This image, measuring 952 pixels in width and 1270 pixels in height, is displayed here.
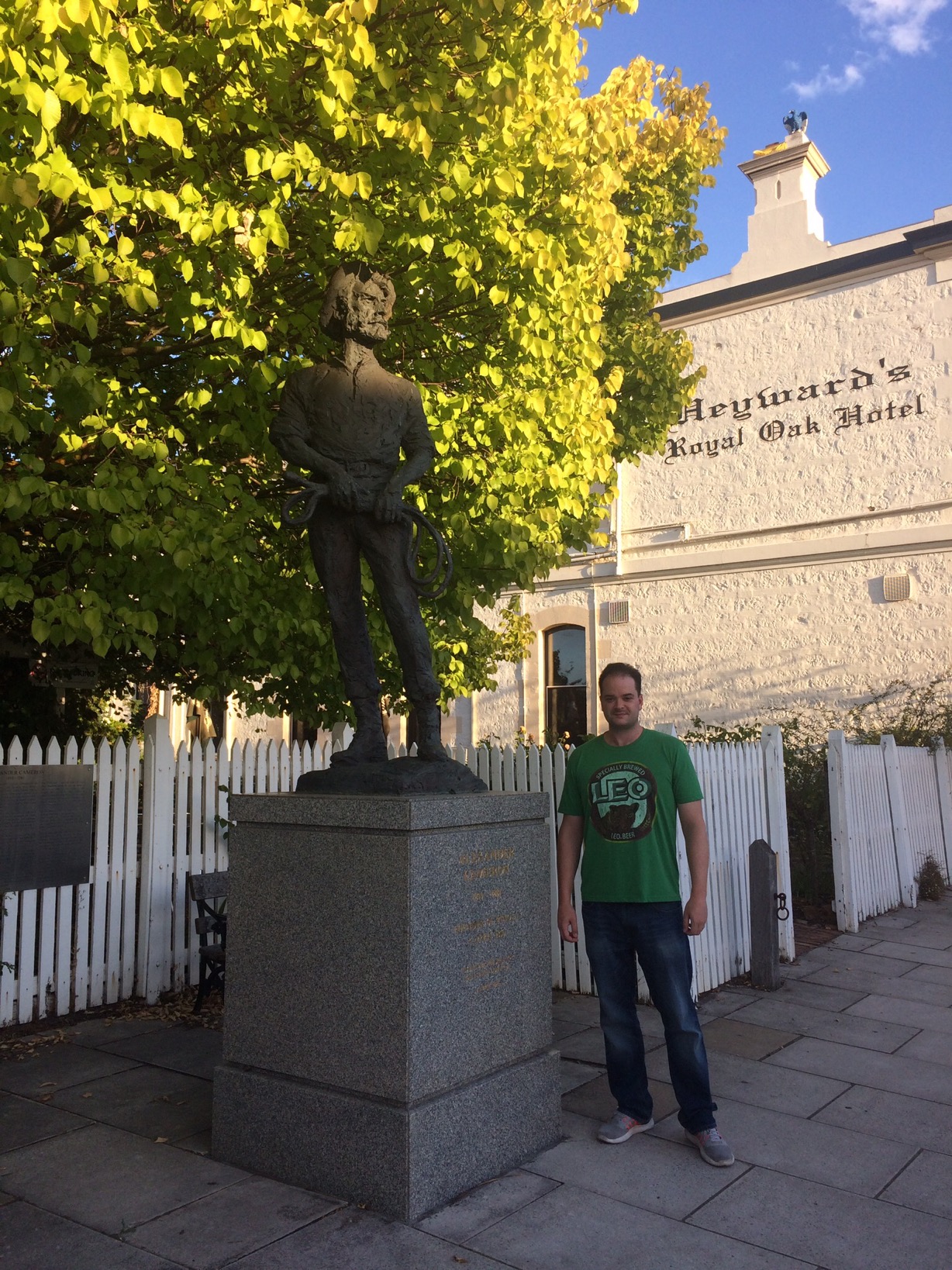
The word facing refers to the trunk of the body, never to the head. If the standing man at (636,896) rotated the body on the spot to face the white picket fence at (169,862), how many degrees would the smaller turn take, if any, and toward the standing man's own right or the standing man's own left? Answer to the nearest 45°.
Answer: approximately 135° to the standing man's own right

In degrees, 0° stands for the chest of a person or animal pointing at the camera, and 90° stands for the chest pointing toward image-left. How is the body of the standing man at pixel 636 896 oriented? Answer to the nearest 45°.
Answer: approximately 0°

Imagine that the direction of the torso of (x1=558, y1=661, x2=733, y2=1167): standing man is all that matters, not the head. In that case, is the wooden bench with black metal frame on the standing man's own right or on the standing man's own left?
on the standing man's own right
